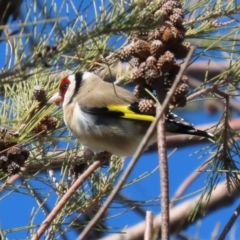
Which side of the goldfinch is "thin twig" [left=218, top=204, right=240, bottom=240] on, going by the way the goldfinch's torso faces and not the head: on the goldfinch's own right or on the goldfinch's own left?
on the goldfinch's own left

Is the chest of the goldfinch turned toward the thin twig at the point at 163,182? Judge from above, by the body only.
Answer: no

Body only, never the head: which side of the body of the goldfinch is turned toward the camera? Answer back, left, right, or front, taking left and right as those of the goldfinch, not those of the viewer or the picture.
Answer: left
